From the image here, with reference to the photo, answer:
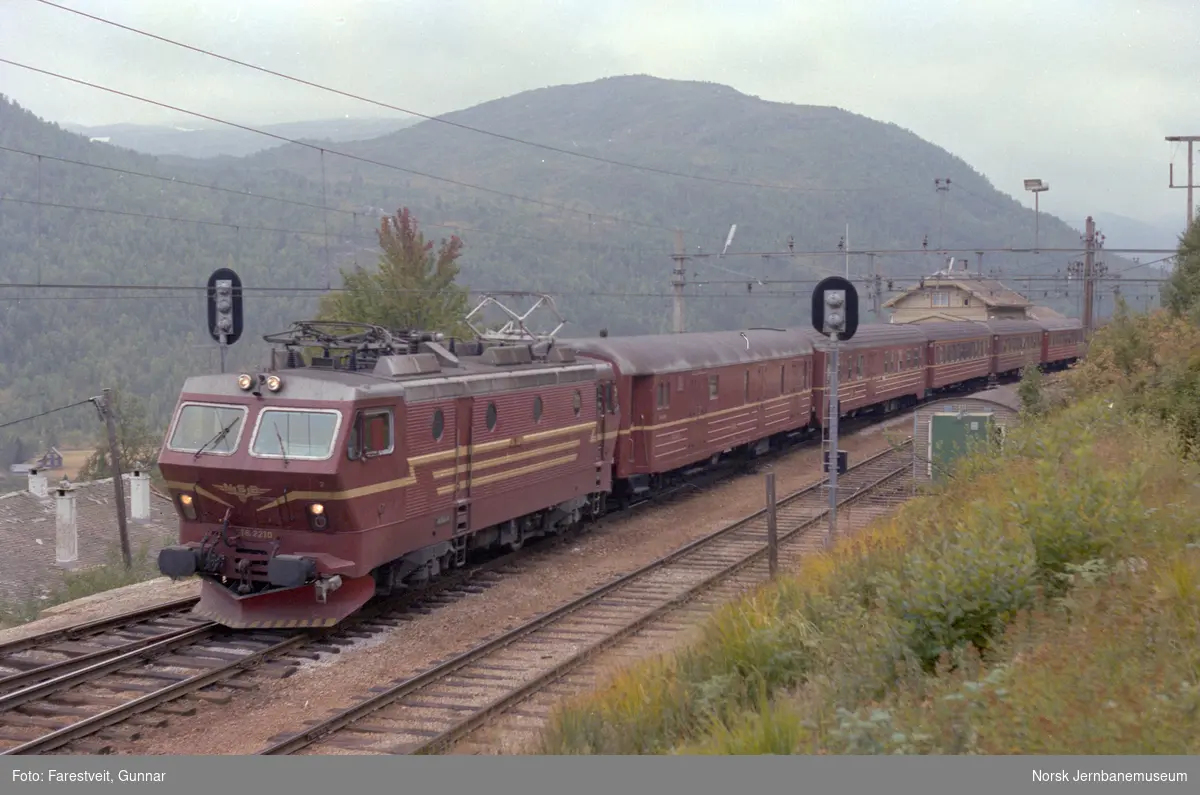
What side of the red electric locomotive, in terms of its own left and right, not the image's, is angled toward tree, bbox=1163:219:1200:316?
back

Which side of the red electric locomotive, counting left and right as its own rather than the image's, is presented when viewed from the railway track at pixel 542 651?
left

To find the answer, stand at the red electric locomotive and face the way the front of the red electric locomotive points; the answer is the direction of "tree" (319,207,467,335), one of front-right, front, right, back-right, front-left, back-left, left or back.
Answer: back-right

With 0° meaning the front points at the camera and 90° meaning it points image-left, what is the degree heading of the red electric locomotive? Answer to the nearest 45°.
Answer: approximately 45°

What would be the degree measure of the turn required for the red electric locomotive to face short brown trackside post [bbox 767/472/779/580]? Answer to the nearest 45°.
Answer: approximately 135° to its left

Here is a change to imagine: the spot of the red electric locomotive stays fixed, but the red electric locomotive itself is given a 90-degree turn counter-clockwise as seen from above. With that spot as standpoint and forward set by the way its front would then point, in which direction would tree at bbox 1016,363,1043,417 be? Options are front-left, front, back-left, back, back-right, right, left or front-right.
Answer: left

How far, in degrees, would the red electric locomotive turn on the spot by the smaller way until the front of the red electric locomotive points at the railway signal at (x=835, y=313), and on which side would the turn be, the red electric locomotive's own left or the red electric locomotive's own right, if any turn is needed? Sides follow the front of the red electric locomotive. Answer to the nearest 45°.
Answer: approximately 135° to the red electric locomotive's own left
